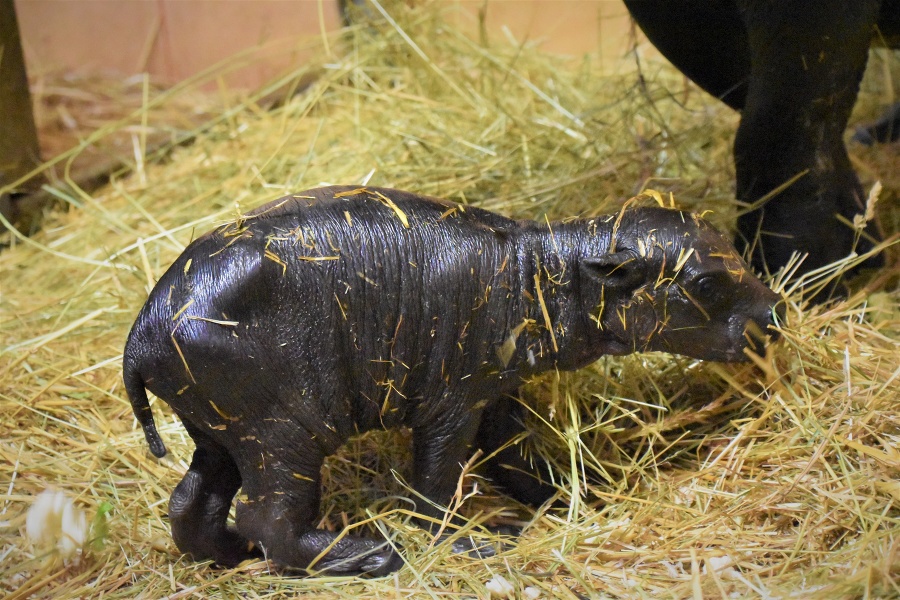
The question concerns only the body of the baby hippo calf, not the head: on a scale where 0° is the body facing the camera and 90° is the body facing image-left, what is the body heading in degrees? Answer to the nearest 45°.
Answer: approximately 270°
